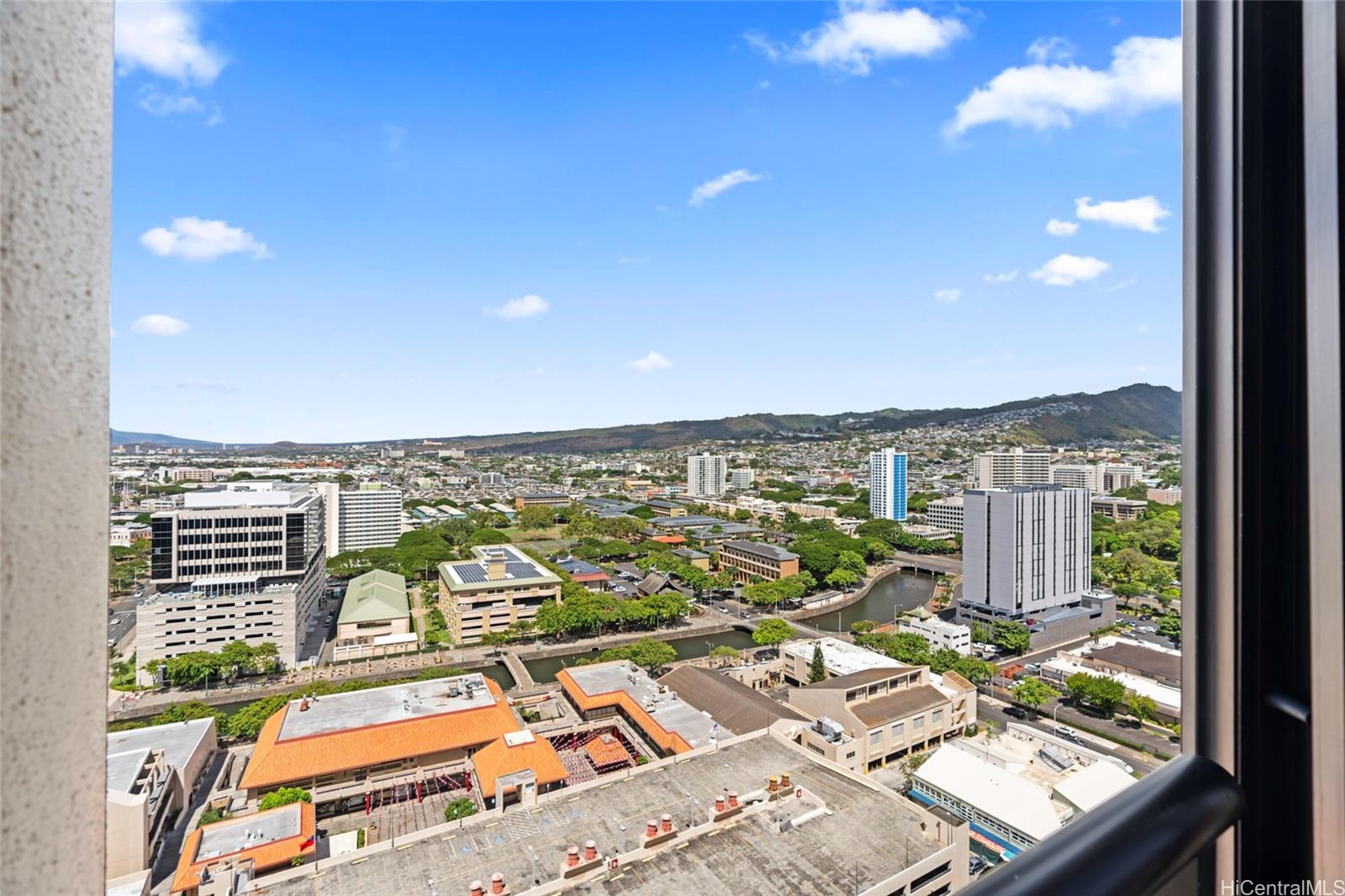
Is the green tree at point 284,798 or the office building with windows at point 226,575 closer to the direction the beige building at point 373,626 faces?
the green tree

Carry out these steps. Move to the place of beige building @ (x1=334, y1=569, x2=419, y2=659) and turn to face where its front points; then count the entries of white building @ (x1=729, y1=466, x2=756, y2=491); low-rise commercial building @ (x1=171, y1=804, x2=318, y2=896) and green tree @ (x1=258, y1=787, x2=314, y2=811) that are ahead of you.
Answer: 2

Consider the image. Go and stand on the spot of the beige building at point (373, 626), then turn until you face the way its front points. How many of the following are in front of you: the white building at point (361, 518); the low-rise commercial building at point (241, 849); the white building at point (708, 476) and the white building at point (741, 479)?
1

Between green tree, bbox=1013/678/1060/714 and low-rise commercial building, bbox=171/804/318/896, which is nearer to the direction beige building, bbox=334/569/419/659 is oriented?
the low-rise commercial building

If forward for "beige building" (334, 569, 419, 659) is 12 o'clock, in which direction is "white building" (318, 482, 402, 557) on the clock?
The white building is roughly at 6 o'clock from the beige building.

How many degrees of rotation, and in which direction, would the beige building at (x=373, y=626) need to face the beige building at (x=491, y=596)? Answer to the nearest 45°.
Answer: approximately 90° to its left

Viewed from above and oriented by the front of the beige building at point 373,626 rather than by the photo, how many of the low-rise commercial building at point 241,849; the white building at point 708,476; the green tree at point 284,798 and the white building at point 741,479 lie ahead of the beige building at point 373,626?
2

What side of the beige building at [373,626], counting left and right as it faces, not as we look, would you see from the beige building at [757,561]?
left

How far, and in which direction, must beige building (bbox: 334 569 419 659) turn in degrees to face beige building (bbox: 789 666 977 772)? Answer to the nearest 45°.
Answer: approximately 45° to its left

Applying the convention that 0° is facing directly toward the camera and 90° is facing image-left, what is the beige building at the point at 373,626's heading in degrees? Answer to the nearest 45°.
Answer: approximately 0°

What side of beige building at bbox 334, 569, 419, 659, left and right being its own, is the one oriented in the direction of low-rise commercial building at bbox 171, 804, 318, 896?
front

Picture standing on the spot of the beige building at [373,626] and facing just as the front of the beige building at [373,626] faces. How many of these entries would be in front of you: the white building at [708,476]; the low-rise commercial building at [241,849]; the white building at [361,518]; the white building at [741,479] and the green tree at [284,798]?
2

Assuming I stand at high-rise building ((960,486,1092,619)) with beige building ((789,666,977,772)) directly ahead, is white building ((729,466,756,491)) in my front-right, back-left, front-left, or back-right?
back-right

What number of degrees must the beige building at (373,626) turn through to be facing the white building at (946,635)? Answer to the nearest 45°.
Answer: approximately 45° to its left

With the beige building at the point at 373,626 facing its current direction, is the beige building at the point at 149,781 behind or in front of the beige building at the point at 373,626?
in front

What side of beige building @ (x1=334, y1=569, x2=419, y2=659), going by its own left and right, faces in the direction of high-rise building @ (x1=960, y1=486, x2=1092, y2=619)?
left

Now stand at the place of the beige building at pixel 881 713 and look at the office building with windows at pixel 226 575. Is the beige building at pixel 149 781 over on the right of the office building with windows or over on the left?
left
